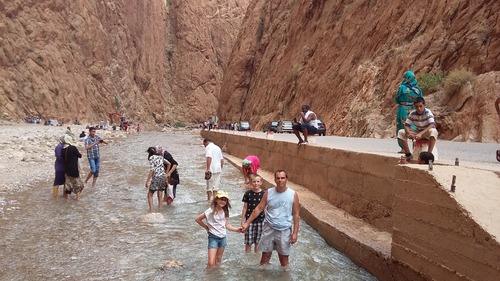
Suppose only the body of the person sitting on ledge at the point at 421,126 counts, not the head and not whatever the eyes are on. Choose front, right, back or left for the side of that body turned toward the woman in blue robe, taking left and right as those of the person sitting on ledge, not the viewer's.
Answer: back

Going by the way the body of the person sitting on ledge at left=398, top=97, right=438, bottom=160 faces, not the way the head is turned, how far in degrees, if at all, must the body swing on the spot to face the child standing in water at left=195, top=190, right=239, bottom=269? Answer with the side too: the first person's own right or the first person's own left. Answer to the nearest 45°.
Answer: approximately 45° to the first person's own right

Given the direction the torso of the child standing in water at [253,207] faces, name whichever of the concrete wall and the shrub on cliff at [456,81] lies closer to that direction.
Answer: the concrete wall

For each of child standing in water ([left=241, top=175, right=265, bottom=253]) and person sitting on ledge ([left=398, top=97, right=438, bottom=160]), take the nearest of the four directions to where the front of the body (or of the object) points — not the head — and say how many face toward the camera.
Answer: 2

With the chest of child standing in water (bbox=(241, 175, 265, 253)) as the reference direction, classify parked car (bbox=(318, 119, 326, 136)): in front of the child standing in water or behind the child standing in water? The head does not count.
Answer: behind

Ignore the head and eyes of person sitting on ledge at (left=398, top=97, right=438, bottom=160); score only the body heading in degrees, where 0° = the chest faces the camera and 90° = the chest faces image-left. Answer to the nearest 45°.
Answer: approximately 0°

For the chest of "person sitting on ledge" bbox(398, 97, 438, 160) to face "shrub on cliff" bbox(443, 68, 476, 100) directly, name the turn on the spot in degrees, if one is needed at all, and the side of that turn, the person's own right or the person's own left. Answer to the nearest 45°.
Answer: approximately 180°

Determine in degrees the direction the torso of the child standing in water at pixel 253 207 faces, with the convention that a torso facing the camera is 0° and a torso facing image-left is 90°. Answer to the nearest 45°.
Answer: approximately 0°

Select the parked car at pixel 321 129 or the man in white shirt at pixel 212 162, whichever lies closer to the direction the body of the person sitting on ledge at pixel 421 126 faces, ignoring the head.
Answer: the man in white shirt
